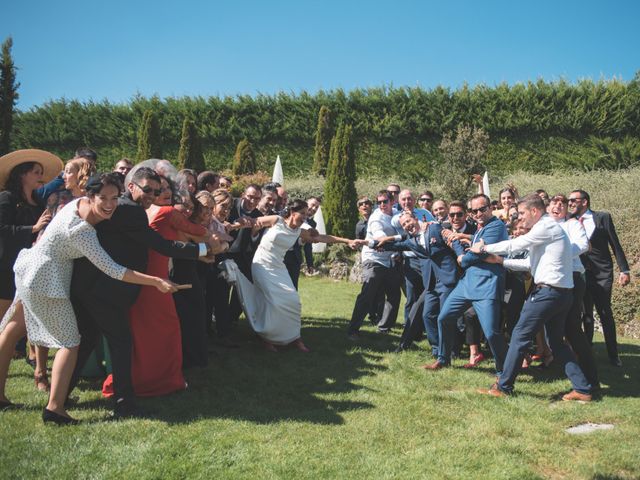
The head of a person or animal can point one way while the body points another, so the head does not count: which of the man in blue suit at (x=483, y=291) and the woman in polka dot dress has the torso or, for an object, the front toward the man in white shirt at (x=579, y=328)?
the woman in polka dot dress

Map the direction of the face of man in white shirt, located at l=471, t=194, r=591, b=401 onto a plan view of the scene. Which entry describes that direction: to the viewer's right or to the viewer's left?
to the viewer's left

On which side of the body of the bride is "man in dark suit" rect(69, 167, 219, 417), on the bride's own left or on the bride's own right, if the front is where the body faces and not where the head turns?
on the bride's own right

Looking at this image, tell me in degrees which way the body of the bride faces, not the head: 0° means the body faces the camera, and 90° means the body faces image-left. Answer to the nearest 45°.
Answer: approximately 315°

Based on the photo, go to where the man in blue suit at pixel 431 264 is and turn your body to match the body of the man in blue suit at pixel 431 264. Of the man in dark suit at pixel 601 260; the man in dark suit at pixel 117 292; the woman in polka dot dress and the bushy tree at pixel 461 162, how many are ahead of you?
2

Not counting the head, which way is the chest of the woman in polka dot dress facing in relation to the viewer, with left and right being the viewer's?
facing to the right of the viewer

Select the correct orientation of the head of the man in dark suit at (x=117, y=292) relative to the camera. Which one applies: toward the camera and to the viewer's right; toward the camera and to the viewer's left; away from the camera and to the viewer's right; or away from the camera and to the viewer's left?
toward the camera and to the viewer's right

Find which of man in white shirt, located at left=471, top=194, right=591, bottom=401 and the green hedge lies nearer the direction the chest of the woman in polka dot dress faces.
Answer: the man in white shirt

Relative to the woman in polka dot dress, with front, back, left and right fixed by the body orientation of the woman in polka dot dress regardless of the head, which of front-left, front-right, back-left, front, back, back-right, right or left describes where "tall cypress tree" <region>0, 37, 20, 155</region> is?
left

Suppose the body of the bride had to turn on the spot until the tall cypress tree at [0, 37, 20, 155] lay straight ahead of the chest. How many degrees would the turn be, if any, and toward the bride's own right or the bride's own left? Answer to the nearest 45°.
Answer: approximately 180°

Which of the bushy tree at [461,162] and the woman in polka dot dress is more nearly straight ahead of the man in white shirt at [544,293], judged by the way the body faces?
the woman in polka dot dress

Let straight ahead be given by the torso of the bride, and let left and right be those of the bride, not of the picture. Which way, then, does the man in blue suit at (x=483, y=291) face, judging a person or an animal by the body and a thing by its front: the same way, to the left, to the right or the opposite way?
to the right

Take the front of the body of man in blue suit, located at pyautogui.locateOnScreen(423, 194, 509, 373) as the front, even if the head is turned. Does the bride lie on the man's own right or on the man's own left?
on the man's own right

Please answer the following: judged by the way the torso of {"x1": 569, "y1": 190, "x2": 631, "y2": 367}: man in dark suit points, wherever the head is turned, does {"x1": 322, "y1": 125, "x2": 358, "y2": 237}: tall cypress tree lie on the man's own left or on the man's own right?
on the man's own right

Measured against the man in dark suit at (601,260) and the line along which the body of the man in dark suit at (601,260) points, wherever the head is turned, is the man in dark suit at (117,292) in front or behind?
in front
